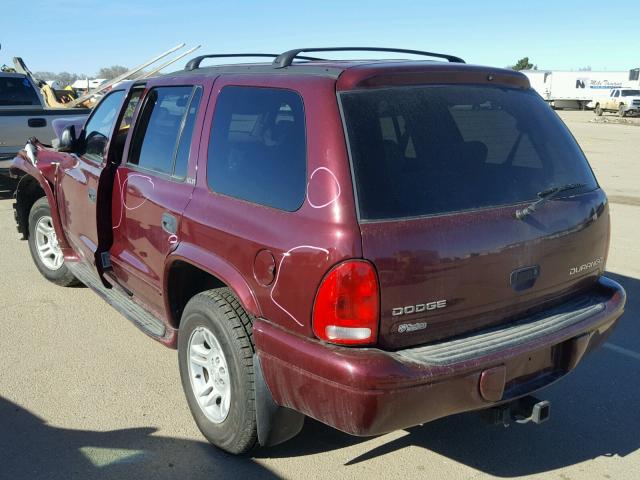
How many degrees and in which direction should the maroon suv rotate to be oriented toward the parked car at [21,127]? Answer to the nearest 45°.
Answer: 0° — it already faces it

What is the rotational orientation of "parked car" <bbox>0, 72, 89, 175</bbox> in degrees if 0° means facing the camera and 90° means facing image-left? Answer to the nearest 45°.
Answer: approximately 90°

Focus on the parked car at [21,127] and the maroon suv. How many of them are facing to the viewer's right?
0

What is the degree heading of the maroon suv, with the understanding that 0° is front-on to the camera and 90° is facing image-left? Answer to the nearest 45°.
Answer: approximately 135°

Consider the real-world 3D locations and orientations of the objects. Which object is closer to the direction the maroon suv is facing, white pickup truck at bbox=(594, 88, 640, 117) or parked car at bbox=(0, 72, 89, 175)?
the parked car

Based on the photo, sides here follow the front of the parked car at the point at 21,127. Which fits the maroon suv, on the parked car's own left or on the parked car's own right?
on the parked car's own left

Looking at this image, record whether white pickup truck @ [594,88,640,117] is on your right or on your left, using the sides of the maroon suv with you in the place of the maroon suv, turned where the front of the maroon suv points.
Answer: on your right

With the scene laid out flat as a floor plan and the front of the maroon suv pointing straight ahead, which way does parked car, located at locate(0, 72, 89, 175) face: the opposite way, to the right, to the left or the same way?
to the left
